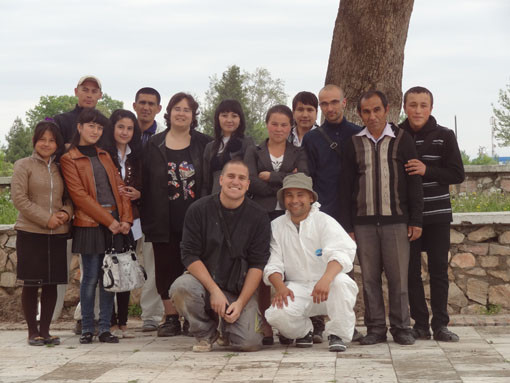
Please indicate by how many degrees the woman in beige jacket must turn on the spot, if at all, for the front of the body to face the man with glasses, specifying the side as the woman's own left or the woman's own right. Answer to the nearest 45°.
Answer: approximately 45° to the woman's own left

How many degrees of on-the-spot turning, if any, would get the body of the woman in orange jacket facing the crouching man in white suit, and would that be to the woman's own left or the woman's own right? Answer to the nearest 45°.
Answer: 0° — they already face them

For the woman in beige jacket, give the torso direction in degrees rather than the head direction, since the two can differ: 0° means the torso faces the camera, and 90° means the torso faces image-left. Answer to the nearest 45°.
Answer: approximately 315°

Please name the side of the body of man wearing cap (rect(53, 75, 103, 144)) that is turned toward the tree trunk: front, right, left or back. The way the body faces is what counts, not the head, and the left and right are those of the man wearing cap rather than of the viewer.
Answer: left

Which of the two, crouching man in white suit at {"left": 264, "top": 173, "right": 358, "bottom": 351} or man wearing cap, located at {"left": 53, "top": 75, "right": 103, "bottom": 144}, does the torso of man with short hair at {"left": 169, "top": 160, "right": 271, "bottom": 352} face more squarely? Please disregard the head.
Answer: the crouching man in white suit
